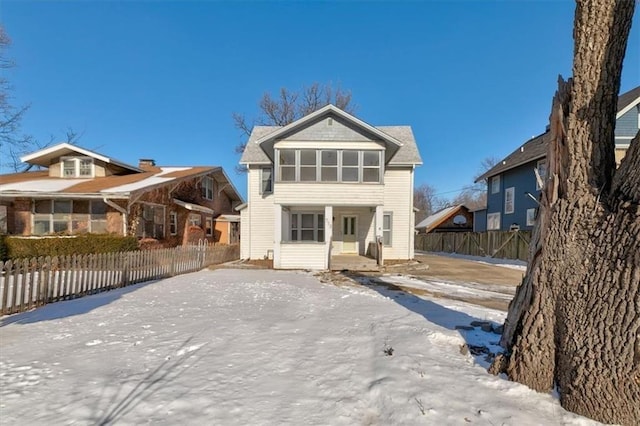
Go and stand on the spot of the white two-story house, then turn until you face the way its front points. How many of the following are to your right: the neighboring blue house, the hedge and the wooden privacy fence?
1

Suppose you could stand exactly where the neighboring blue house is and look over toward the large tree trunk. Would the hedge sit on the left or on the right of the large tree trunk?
right

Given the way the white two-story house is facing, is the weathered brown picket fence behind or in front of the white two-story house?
in front

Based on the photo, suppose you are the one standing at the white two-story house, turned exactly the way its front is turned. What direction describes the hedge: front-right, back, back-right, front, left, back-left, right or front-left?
right

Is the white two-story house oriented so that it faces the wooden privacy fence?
no

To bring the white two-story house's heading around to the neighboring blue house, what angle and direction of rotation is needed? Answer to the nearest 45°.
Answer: approximately 135° to its left

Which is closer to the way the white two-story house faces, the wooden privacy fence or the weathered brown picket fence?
the weathered brown picket fence

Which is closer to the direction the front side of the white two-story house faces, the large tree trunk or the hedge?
the large tree trunk

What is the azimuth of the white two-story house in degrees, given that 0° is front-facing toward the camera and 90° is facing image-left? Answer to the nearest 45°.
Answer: approximately 0°

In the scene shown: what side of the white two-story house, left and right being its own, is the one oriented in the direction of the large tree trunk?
front

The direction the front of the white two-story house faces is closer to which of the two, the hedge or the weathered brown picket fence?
the weathered brown picket fence
